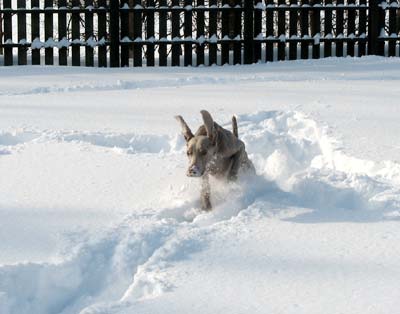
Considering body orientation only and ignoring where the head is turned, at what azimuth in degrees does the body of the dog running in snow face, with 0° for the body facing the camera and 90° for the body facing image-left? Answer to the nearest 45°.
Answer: approximately 45°

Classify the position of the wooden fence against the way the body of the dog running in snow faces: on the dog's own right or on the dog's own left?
on the dog's own right
